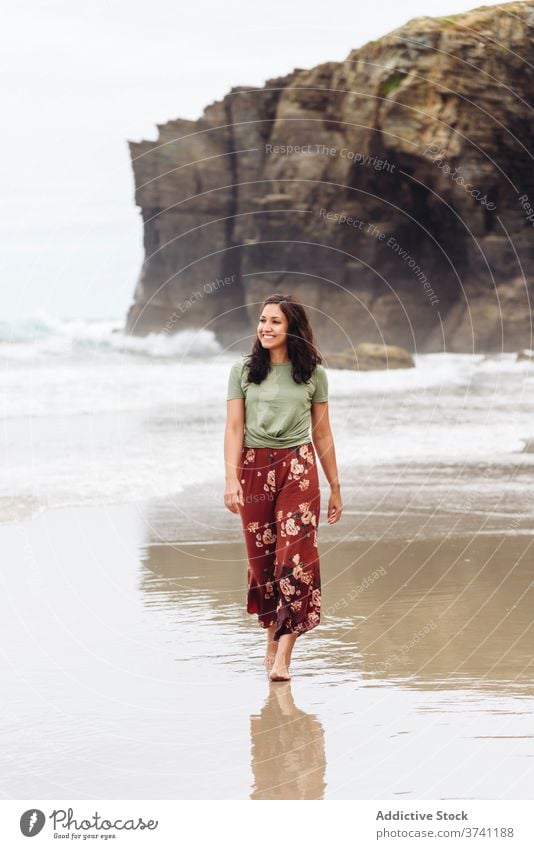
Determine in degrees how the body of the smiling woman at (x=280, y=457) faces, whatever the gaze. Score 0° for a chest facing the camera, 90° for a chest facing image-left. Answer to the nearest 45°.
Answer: approximately 0°

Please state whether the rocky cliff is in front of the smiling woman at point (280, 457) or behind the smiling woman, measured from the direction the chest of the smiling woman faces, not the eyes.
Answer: behind
